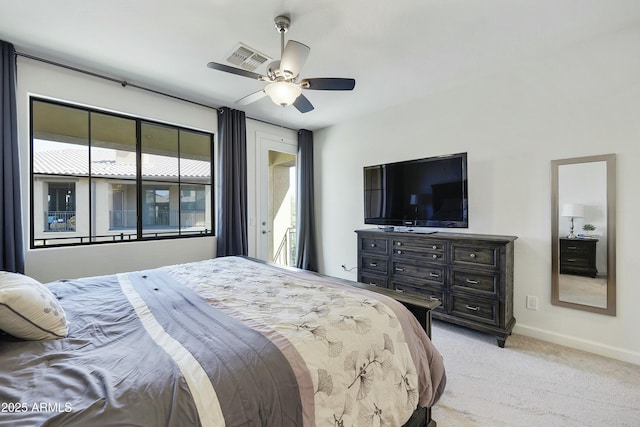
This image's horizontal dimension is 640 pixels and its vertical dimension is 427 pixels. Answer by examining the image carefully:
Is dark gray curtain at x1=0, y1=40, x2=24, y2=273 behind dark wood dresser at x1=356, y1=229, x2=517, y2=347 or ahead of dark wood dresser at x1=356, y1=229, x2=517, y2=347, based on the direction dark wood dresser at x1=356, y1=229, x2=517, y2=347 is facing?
ahead

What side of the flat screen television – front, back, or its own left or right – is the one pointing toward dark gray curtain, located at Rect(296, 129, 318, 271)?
right

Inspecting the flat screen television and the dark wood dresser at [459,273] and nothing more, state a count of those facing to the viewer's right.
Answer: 0

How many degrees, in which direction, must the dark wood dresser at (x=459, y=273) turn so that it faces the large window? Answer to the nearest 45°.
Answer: approximately 45° to its right

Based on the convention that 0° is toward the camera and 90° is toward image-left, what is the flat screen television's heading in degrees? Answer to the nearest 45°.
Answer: approximately 45°

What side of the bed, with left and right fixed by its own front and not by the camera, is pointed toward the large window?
left

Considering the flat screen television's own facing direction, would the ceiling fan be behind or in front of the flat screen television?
in front

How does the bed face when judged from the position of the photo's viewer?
facing away from the viewer and to the right of the viewer

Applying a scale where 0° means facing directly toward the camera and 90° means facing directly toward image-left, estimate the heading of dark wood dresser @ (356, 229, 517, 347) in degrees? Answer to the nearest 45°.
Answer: approximately 45°

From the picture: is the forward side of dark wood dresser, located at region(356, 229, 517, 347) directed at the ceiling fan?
yes

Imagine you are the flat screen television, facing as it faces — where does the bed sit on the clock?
The bed is roughly at 11 o'clock from the flat screen television.

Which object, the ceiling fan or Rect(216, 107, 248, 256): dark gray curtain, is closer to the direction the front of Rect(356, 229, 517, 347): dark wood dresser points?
the ceiling fan

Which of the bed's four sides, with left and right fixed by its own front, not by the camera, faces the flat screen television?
front

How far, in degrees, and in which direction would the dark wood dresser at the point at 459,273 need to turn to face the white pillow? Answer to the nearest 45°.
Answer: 0° — it already faces it

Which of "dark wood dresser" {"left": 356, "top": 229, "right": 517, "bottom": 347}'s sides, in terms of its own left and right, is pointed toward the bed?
front
